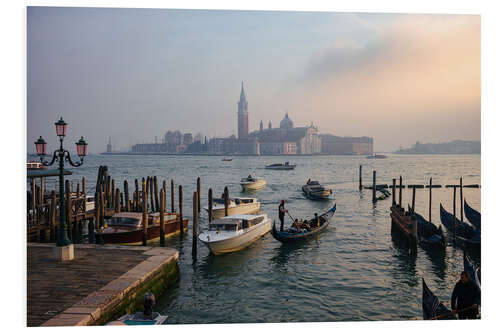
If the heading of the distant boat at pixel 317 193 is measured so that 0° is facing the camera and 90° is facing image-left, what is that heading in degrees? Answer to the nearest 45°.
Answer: approximately 315°

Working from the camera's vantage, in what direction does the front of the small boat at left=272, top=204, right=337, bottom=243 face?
facing away from the viewer and to the right of the viewer

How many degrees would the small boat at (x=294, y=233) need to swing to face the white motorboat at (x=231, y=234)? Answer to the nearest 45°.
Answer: approximately 180°

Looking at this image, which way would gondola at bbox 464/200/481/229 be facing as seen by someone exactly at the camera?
facing away from the viewer and to the left of the viewer

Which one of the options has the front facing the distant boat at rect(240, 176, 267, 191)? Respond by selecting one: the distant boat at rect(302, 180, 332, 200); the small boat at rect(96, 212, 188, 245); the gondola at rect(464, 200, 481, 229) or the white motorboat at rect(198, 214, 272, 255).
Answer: the gondola

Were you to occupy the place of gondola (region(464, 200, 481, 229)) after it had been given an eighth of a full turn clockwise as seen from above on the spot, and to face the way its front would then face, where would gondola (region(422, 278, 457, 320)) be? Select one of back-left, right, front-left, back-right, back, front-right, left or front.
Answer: back

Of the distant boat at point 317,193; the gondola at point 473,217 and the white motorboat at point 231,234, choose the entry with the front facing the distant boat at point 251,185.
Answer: the gondola

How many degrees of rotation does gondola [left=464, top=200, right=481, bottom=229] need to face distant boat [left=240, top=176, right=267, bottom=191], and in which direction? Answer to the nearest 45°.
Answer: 0° — it already faces it
